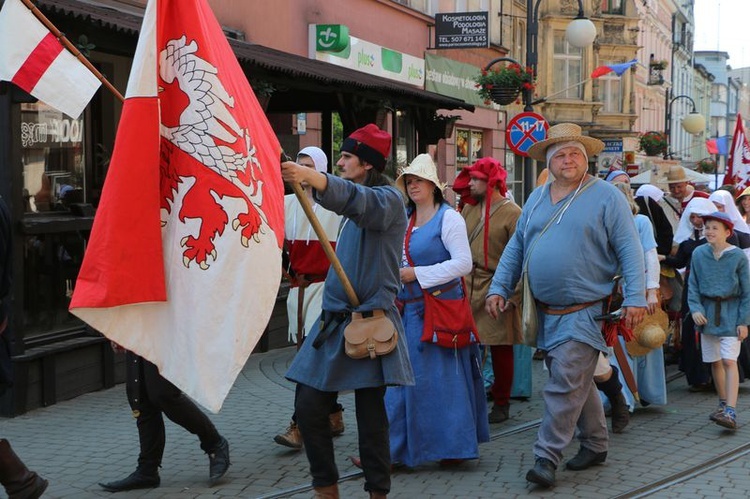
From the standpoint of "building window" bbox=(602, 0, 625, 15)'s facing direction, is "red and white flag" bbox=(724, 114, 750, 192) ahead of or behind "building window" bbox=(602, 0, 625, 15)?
ahead

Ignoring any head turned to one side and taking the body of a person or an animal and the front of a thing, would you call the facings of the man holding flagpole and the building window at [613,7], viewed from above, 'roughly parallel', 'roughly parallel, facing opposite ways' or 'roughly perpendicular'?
roughly perpendicular

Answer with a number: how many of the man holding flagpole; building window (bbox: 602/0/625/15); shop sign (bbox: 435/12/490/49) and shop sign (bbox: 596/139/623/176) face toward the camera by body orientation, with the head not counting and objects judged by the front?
3

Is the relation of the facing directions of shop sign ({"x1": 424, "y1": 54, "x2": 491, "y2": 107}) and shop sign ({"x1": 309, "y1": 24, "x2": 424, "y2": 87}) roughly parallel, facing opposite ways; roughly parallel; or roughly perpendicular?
roughly parallel

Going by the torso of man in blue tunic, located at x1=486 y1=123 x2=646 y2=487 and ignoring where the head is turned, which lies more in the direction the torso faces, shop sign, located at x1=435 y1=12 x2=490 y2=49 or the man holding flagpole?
the man holding flagpole

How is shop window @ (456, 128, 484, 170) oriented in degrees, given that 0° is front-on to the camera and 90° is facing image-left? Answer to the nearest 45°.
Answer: approximately 315°

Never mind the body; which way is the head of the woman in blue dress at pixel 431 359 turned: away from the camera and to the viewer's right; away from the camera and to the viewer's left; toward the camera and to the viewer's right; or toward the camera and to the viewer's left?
toward the camera and to the viewer's left

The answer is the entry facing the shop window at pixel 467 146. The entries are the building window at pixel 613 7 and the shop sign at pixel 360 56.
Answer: the building window at pixel 613 7

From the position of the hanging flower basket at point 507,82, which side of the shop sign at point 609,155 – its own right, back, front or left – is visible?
front

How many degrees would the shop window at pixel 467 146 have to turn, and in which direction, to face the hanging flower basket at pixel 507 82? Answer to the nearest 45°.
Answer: approximately 45° to its right

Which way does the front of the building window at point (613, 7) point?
toward the camera

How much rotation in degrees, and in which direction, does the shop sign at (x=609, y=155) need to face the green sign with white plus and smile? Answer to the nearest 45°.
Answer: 0° — it already faces it

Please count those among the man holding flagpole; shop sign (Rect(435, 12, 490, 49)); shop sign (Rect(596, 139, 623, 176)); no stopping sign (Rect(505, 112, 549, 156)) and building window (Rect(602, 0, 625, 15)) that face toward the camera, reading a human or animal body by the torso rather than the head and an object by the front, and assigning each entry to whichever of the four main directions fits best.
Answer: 4

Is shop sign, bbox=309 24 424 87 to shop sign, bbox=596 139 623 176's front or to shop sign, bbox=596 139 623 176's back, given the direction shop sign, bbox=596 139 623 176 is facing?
to the front
